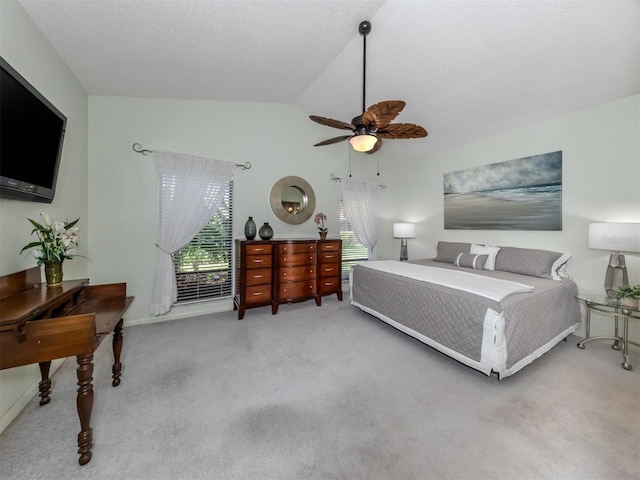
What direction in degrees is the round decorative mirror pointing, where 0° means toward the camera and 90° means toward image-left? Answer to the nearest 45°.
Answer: approximately 0°

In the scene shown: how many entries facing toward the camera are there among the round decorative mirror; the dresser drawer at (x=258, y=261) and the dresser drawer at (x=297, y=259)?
3

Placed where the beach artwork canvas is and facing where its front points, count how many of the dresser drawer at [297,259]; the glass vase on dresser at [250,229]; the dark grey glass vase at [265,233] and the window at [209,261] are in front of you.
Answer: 4

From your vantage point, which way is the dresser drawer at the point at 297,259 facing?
toward the camera

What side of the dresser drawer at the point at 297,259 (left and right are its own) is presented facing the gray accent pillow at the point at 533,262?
left

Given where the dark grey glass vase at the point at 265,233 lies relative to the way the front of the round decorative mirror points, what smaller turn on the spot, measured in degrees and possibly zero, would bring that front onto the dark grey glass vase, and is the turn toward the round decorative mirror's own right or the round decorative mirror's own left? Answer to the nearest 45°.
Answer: approximately 45° to the round decorative mirror's own right

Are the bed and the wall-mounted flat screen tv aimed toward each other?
yes

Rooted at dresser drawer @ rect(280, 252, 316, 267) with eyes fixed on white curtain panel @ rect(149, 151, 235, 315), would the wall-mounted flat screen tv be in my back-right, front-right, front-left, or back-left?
front-left

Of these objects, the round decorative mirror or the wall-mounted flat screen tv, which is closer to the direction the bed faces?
the wall-mounted flat screen tv

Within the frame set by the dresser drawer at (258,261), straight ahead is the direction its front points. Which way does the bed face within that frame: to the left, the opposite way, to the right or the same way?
to the right

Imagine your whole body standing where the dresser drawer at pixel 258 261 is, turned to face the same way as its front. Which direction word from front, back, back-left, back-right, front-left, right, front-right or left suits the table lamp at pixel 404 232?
left

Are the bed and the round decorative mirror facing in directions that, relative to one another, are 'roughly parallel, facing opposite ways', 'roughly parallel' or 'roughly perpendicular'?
roughly perpendicular

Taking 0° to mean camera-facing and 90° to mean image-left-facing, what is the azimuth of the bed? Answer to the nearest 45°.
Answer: approximately 45°

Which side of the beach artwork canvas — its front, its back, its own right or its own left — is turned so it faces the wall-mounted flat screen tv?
front

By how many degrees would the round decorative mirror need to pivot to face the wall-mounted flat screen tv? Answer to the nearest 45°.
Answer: approximately 45° to its right

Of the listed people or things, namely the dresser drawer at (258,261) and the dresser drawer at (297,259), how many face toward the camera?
2

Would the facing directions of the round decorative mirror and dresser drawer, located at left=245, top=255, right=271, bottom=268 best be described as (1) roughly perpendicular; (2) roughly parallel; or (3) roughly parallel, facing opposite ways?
roughly parallel

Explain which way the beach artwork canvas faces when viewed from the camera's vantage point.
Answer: facing the viewer and to the left of the viewer

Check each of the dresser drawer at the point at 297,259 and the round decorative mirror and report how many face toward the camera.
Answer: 2
